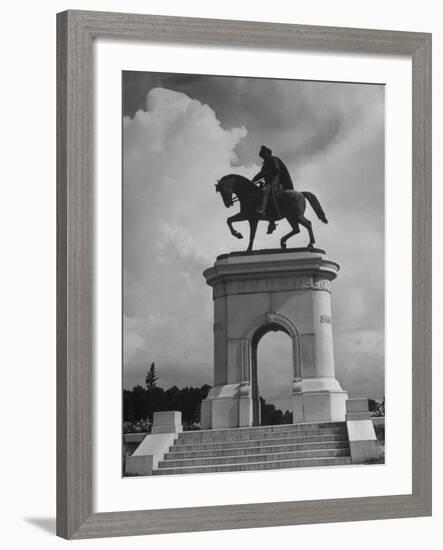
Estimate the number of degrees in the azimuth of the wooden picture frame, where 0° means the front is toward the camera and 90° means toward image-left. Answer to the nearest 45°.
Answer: approximately 315°
